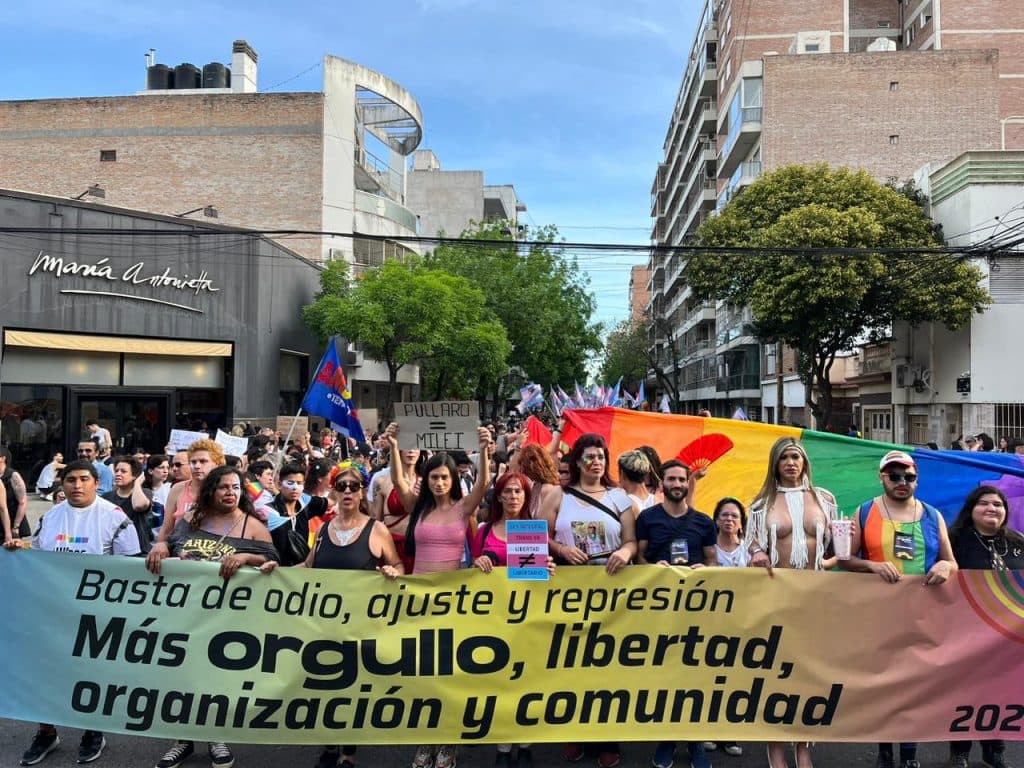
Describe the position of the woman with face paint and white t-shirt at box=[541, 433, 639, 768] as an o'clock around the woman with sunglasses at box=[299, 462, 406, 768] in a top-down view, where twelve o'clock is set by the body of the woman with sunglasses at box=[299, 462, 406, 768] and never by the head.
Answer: the woman with face paint and white t-shirt at box=[541, 433, 639, 768] is roughly at 9 o'clock from the woman with sunglasses at box=[299, 462, 406, 768].

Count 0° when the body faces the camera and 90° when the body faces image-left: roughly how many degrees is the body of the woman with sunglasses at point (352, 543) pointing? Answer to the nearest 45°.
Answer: approximately 0°

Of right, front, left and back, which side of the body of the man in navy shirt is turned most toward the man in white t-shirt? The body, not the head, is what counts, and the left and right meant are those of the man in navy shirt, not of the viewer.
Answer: right

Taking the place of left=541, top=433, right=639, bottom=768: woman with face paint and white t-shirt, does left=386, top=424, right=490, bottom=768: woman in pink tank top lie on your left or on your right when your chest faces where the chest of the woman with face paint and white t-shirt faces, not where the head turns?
on your right

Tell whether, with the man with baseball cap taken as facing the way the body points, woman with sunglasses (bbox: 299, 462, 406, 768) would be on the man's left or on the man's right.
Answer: on the man's right

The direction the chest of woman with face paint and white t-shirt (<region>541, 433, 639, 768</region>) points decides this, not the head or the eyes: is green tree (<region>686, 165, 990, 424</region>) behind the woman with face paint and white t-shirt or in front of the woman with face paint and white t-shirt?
behind

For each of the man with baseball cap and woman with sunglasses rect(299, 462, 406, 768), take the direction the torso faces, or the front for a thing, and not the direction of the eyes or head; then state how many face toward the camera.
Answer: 2

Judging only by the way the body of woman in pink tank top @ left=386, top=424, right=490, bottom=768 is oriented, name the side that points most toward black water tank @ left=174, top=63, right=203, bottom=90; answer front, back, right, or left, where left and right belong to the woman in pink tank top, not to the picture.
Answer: back

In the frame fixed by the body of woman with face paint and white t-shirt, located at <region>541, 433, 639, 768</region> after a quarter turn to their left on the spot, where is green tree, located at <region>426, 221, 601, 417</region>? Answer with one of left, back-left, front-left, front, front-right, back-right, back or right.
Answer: left

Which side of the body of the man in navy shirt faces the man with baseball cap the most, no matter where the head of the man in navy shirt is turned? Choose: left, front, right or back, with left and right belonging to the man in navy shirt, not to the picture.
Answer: left

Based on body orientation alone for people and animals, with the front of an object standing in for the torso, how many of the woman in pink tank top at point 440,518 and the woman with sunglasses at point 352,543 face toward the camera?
2
